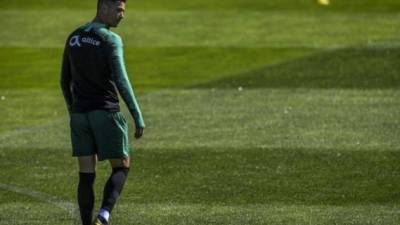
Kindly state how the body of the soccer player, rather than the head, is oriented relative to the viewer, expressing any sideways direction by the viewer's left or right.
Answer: facing away from the viewer and to the right of the viewer

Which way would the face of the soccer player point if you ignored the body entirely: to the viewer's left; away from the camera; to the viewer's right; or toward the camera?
to the viewer's right
